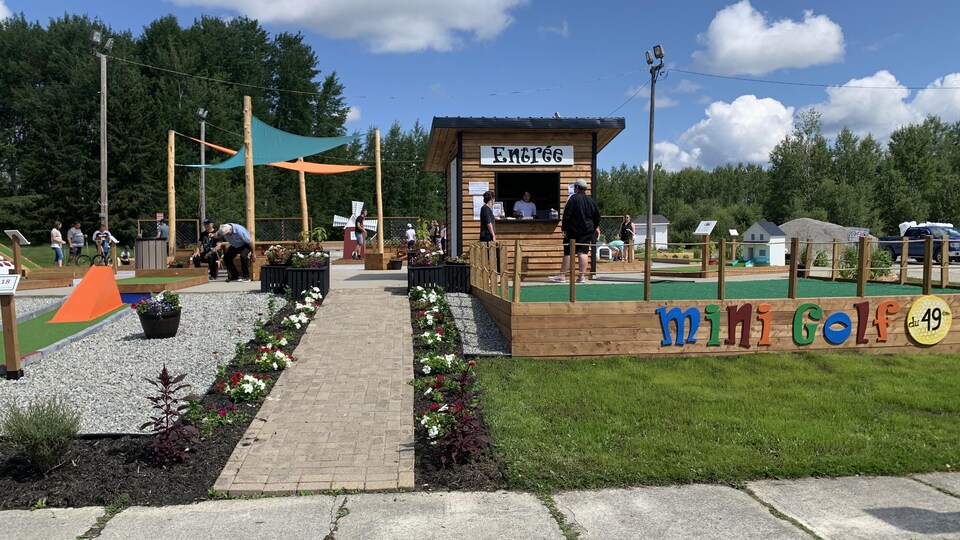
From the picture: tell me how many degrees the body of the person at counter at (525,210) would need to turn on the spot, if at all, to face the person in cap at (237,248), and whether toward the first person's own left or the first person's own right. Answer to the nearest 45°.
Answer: approximately 90° to the first person's own right

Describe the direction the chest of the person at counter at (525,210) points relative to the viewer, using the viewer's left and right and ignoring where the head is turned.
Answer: facing the viewer

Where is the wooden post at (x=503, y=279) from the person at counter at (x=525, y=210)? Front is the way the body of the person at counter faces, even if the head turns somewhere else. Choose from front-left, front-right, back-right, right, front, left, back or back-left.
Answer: front

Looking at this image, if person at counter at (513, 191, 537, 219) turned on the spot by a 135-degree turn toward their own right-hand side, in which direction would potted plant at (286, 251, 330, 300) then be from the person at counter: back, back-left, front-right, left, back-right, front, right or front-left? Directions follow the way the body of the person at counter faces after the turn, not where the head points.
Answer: left

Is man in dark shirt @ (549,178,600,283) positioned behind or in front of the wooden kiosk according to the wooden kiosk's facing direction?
in front

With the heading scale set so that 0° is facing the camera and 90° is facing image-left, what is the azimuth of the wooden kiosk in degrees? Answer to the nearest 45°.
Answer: approximately 0°

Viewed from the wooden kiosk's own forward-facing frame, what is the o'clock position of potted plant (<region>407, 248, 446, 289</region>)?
The potted plant is roughly at 1 o'clock from the wooden kiosk.

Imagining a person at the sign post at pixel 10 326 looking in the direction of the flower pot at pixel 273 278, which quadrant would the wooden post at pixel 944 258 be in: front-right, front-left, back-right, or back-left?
front-right

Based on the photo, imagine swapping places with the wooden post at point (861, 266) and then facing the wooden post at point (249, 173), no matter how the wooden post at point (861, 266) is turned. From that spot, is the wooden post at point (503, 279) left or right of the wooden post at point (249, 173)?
left

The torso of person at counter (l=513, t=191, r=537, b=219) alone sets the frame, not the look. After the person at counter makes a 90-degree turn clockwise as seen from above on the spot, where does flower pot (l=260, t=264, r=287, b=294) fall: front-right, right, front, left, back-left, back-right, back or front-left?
front-left

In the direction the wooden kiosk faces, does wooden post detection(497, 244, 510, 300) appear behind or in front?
in front

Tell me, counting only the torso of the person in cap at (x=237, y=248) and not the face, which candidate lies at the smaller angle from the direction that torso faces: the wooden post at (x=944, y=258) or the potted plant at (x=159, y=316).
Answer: the potted plant

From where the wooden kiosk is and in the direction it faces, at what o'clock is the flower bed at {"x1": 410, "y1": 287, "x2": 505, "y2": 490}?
The flower bed is roughly at 12 o'clock from the wooden kiosk.

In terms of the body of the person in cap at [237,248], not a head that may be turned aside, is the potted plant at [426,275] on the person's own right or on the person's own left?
on the person's own left

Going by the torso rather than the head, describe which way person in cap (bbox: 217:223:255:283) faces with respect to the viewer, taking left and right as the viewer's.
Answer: facing the viewer and to the left of the viewer

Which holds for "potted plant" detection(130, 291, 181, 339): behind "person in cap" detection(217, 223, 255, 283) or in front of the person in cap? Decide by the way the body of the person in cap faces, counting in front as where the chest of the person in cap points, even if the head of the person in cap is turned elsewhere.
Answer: in front

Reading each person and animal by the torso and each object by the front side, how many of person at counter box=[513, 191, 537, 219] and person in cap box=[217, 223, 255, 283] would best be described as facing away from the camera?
0
